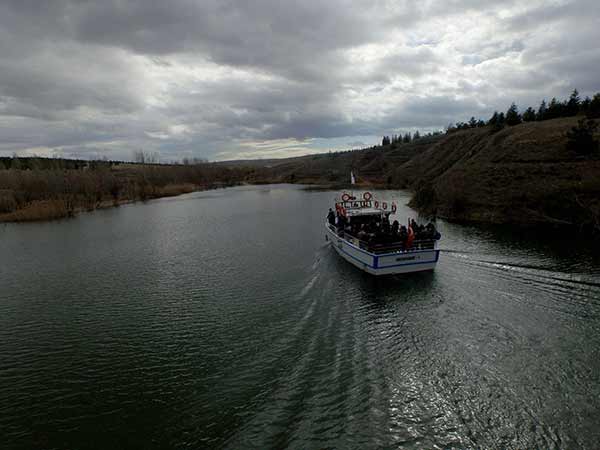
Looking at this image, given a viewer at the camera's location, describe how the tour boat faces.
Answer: facing away from the viewer and to the left of the viewer
